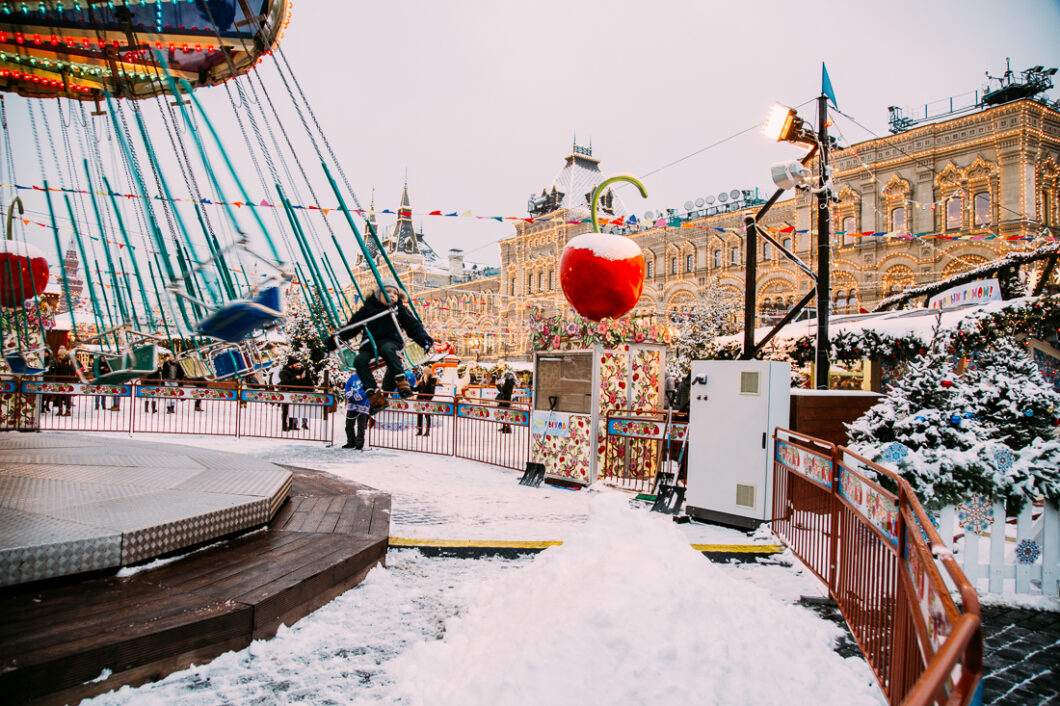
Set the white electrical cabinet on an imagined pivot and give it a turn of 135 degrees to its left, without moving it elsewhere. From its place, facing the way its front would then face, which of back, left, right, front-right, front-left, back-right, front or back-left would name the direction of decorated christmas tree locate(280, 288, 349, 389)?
back-left

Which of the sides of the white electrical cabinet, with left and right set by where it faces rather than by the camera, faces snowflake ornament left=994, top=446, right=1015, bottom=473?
left

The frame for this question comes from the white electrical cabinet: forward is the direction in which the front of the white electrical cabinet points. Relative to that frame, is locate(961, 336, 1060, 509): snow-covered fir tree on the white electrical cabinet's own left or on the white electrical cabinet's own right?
on the white electrical cabinet's own left

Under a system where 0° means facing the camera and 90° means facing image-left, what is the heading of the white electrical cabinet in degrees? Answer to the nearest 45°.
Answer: approximately 45°

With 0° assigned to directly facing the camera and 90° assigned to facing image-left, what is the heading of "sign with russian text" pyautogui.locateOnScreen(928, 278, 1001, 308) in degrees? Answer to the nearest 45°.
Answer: approximately 45°

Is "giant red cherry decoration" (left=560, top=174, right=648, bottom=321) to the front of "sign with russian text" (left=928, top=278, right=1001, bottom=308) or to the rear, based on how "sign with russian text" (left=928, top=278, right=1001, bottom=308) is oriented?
to the front

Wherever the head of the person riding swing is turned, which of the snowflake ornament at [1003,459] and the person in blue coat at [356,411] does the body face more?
the snowflake ornament

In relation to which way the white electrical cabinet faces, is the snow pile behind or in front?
in front

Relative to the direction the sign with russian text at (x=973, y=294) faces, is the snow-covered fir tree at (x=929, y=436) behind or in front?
in front

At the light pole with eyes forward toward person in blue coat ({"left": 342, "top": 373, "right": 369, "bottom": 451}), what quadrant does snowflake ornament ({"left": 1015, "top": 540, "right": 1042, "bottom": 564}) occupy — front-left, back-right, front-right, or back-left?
back-left

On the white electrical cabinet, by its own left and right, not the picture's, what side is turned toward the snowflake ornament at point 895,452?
left

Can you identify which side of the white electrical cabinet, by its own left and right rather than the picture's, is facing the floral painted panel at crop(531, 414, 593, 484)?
right
